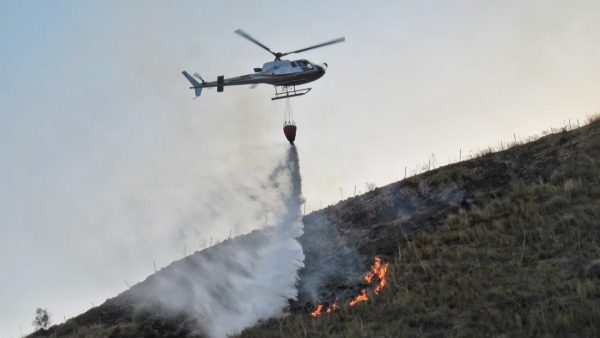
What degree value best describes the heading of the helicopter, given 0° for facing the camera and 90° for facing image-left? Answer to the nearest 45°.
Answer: approximately 270°
